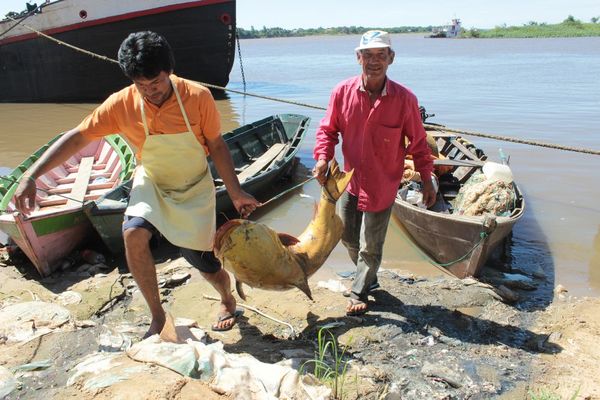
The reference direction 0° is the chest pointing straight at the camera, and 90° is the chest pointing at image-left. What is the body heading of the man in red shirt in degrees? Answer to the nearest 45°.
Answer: approximately 0°

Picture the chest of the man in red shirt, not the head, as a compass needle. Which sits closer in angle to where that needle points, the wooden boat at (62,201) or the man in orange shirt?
the man in orange shirt

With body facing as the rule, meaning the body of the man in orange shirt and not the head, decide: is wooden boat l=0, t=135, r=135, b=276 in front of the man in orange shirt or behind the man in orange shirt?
behind
